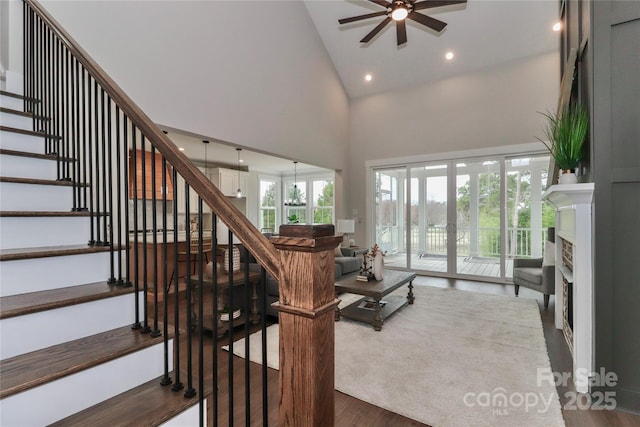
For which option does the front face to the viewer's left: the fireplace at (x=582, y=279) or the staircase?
the fireplace

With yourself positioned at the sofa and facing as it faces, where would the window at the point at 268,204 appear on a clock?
The window is roughly at 7 o'clock from the sofa.

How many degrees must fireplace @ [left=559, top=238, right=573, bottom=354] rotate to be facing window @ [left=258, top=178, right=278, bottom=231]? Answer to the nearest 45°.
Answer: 0° — it already faces it

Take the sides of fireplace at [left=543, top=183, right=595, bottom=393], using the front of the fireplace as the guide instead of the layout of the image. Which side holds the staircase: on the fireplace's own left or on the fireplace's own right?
on the fireplace's own left

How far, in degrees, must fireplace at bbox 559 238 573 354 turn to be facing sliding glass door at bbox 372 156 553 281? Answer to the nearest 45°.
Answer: approximately 45° to its right

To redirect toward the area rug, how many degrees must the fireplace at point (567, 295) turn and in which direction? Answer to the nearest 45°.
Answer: approximately 45° to its left

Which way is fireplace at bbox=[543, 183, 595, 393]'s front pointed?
to the viewer's left
